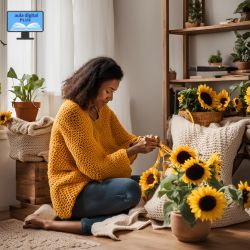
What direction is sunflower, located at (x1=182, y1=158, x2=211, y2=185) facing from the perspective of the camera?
toward the camera

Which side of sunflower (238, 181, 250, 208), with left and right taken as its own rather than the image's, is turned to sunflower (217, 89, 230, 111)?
back

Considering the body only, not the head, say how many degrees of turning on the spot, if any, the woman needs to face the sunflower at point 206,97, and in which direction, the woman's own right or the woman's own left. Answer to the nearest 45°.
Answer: approximately 45° to the woman's own left

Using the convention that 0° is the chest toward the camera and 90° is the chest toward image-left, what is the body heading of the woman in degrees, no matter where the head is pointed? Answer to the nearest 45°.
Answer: approximately 270°

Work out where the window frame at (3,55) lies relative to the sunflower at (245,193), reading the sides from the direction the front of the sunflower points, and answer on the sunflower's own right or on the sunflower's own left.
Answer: on the sunflower's own right

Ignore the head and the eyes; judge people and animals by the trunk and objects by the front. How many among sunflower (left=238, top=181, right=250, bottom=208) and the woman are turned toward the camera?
1

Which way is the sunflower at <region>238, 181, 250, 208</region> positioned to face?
toward the camera

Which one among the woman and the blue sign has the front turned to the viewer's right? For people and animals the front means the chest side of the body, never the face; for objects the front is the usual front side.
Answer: the woman
